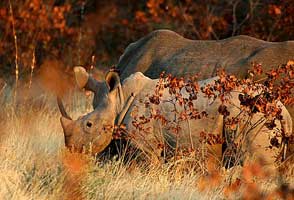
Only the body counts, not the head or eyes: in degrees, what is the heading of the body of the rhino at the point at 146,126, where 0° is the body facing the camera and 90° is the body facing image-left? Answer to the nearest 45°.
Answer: approximately 90°

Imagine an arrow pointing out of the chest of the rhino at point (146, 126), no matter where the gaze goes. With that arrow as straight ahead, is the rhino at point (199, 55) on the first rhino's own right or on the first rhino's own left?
on the first rhino's own right
